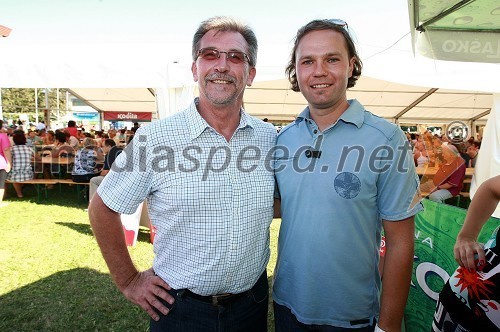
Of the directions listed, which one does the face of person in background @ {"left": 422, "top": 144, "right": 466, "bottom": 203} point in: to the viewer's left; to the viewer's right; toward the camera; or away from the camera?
to the viewer's left

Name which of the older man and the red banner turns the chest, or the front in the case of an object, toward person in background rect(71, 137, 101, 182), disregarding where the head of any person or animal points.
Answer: the red banner

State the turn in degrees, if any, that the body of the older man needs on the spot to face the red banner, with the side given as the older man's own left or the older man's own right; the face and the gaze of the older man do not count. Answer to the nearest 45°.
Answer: approximately 180°

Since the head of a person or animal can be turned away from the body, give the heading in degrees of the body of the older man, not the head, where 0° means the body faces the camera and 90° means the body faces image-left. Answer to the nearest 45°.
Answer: approximately 0°

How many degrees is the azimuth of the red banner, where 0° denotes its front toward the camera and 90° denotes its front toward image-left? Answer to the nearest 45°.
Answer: approximately 0°

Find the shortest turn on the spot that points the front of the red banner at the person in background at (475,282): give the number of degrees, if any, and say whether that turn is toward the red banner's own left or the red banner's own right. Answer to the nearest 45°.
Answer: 0° — it already faces them

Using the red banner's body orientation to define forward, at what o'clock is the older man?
The older man is roughly at 12 o'clock from the red banner.

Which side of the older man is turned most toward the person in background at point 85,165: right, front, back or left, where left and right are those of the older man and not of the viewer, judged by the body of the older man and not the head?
back
